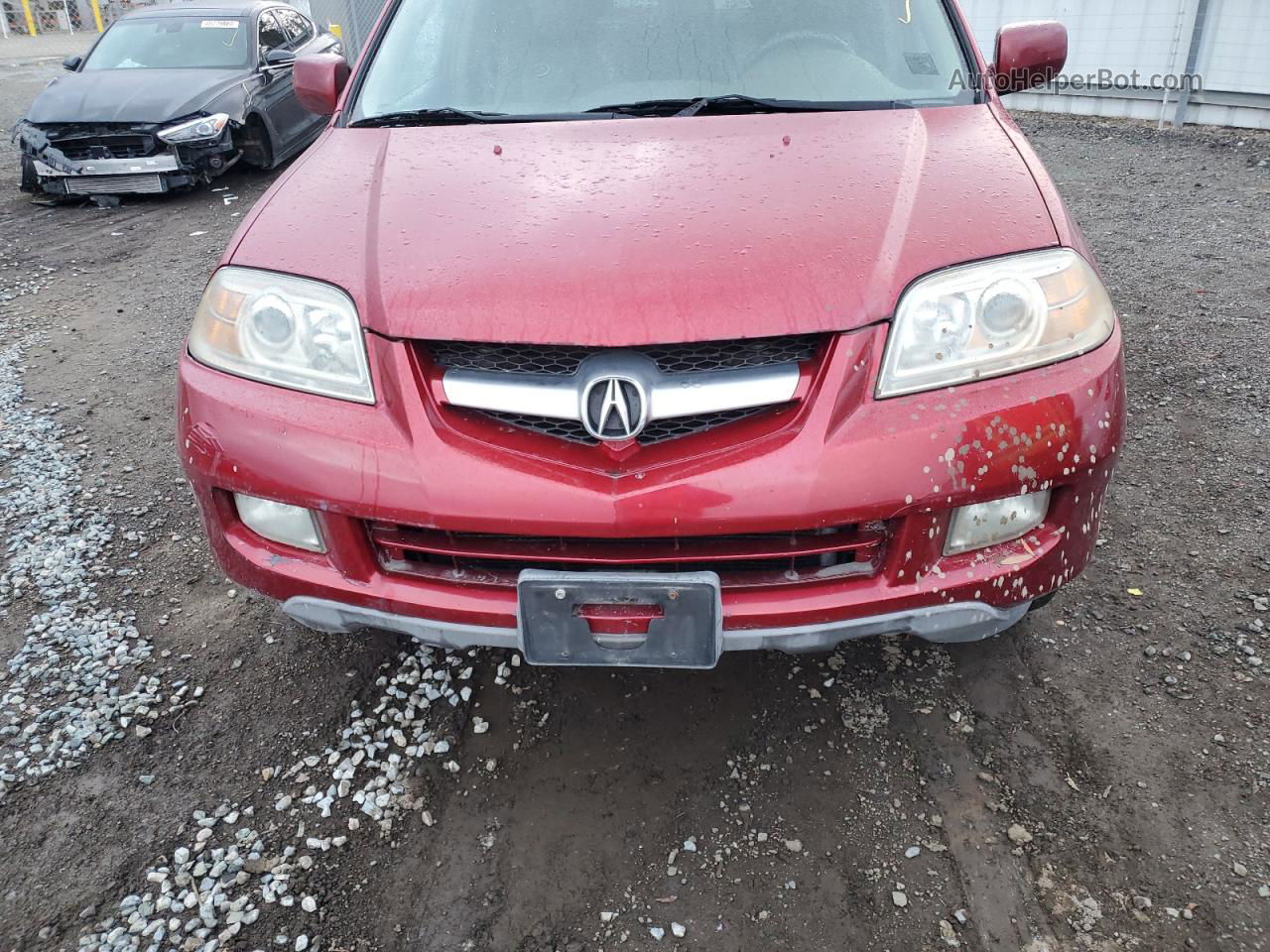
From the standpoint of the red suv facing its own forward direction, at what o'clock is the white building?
The white building is roughly at 7 o'clock from the red suv.

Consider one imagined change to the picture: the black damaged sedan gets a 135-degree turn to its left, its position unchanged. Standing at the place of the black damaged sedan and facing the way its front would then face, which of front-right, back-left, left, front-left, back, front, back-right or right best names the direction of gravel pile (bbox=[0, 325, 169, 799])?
right

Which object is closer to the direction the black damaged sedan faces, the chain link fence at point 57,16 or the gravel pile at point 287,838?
the gravel pile

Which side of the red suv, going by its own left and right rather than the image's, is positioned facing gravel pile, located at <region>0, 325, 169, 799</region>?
right

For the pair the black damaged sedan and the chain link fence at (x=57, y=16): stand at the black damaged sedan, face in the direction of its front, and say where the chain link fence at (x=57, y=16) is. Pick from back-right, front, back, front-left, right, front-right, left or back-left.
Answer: back-right

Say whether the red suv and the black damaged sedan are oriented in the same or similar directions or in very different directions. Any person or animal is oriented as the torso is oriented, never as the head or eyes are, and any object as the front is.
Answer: same or similar directions

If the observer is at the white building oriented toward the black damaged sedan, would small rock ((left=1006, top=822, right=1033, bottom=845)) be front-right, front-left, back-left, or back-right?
front-left

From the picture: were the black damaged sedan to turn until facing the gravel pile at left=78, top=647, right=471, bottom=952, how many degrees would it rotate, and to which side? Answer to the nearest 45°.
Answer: approximately 45° to its left

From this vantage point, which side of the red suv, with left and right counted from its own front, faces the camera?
front

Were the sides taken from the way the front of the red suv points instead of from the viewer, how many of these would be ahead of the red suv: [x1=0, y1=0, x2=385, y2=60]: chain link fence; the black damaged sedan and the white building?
0

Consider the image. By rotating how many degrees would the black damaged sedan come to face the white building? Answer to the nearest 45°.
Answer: approximately 135° to its left

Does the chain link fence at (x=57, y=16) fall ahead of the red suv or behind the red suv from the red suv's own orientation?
behind

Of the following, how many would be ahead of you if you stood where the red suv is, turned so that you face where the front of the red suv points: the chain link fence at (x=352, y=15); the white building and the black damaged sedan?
0

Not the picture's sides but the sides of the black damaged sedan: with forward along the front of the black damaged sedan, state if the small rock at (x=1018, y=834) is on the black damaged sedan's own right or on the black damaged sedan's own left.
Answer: on the black damaged sedan's own left

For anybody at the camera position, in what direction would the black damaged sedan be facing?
facing the viewer and to the left of the viewer

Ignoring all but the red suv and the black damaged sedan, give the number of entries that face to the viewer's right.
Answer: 0
